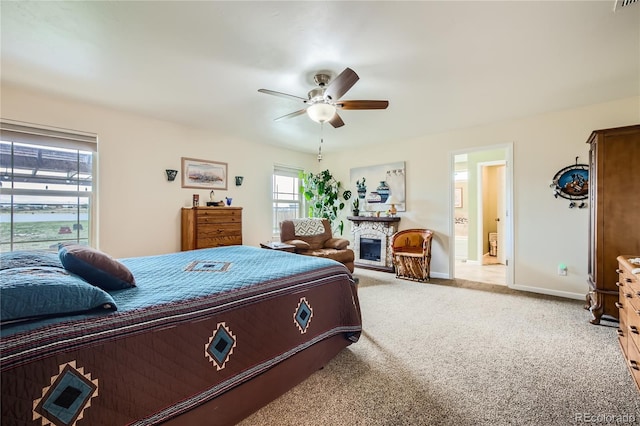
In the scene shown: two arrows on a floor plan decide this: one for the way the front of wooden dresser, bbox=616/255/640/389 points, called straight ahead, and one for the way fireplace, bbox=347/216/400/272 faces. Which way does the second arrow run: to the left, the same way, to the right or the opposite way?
to the left

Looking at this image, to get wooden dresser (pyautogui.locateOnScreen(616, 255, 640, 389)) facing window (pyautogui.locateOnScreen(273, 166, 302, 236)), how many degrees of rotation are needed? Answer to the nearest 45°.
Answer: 0° — it already faces it

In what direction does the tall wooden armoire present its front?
to the viewer's left

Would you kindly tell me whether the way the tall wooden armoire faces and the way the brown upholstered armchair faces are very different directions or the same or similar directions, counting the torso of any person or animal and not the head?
very different directions

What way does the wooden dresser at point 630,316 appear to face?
to the viewer's left

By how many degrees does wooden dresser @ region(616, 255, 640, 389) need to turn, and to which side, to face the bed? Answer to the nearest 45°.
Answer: approximately 45° to its left

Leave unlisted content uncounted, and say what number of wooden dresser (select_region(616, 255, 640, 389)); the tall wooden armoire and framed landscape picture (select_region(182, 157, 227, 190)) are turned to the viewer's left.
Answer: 2

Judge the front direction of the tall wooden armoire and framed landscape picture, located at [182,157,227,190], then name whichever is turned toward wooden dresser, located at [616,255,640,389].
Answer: the framed landscape picture

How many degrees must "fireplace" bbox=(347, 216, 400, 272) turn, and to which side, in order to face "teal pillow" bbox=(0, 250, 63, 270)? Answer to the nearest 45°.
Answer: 0° — it already faces it

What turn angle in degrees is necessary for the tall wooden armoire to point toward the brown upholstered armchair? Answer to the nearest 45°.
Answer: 0° — it already faces it

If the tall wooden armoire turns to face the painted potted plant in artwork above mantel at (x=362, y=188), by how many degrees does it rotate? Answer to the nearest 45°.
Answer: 0° — it already faces it
